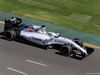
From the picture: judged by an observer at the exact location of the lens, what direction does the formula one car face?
facing the viewer and to the right of the viewer
